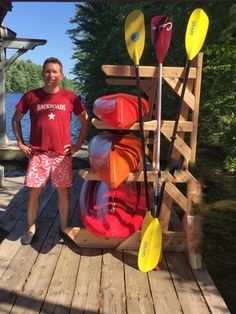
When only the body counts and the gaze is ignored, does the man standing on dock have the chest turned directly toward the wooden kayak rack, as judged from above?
no

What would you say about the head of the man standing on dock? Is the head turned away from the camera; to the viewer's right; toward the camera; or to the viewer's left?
toward the camera

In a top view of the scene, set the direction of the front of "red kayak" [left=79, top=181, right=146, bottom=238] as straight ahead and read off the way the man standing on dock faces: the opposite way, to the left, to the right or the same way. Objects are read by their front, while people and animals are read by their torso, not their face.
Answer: the same way

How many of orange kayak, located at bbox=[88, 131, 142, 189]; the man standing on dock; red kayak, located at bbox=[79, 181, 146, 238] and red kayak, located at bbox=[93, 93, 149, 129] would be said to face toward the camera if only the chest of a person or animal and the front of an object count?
4

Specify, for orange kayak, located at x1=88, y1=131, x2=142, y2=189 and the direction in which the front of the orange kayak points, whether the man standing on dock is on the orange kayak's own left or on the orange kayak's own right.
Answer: on the orange kayak's own right

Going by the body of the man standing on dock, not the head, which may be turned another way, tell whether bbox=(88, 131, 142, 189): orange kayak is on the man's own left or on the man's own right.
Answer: on the man's own left

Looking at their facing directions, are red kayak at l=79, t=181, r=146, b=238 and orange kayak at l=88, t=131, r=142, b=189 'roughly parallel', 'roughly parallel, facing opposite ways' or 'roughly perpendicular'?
roughly parallel

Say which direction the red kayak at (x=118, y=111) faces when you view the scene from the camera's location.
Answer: facing the viewer

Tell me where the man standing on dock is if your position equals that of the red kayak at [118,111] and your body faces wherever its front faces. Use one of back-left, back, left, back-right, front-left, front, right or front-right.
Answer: right

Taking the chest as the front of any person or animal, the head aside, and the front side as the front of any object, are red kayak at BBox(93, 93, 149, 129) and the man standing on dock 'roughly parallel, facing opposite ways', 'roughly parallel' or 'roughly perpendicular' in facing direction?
roughly parallel

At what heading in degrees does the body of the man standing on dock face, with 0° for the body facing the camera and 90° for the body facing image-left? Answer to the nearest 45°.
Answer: approximately 0°

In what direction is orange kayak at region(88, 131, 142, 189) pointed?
toward the camera
